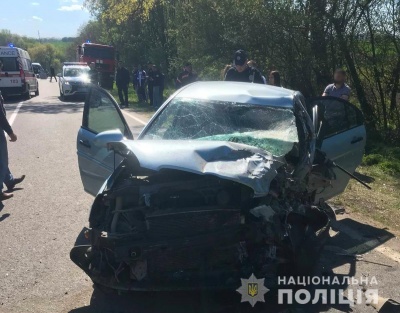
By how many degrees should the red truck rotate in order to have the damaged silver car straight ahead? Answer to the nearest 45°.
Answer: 0° — it already faces it

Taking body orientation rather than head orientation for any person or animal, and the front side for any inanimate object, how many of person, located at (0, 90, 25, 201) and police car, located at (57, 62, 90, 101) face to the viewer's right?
1

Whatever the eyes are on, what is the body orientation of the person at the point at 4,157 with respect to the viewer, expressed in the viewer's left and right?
facing to the right of the viewer

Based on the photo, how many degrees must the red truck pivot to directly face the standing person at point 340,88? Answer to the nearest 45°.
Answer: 0° — it already faces them

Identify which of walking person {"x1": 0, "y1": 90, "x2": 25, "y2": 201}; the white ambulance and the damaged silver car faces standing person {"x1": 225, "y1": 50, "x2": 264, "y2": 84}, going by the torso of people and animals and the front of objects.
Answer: walking person {"x1": 0, "y1": 90, "x2": 25, "y2": 201}

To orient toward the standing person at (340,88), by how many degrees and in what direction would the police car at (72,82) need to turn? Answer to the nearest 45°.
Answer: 0° — it already faces them
